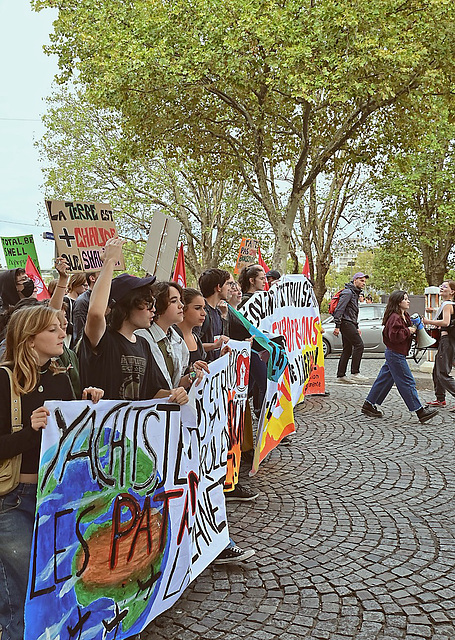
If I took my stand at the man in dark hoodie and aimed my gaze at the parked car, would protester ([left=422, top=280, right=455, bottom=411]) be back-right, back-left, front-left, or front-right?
back-right

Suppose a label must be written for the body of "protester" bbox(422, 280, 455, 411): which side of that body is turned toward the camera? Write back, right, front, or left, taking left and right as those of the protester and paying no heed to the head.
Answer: left

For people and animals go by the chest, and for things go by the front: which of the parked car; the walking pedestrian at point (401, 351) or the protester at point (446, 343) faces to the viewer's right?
the walking pedestrian

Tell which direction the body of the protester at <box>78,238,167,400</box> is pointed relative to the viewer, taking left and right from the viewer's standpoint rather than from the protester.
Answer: facing the viewer and to the right of the viewer

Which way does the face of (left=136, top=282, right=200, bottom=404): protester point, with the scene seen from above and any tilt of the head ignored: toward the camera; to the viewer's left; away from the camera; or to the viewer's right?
to the viewer's right

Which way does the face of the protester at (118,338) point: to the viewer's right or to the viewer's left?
to the viewer's right

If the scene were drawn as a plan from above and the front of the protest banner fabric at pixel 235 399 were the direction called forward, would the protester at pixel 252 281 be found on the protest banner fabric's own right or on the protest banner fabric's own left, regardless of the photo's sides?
on the protest banner fabric's own left

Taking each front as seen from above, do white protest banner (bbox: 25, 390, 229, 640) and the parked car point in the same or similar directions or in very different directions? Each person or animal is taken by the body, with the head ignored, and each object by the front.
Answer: very different directions

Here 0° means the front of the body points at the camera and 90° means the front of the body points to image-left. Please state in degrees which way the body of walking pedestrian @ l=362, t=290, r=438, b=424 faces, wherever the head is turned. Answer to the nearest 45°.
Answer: approximately 270°
